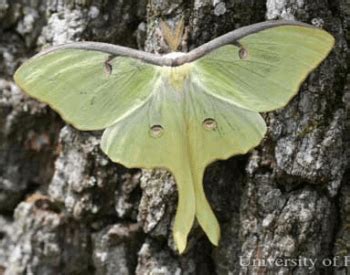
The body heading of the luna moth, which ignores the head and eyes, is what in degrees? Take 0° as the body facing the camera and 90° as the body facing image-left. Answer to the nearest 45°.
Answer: approximately 180°
